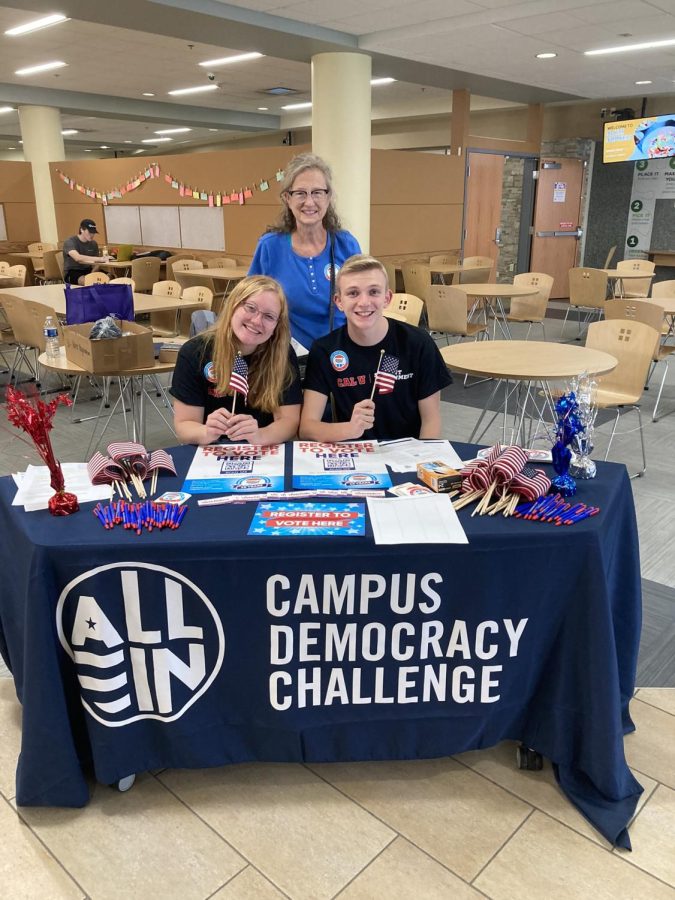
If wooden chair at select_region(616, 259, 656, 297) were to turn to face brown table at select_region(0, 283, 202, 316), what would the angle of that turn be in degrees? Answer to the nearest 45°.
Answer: approximately 45° to its right

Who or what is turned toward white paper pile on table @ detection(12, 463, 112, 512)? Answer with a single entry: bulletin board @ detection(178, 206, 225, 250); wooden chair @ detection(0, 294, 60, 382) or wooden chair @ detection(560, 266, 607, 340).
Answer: the bulletin board

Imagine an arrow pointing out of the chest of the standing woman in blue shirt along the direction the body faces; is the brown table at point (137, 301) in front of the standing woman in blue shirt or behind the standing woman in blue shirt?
behind

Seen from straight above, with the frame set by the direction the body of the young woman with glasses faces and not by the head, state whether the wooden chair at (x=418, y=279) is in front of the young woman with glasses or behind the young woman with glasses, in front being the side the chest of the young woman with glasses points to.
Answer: behind

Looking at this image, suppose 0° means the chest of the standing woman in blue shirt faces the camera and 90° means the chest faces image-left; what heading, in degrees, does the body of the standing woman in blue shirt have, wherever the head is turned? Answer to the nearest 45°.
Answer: approximately 0°

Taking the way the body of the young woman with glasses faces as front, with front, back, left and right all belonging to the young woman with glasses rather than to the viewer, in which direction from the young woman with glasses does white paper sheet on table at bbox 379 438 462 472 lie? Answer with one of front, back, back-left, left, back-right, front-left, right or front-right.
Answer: front-left

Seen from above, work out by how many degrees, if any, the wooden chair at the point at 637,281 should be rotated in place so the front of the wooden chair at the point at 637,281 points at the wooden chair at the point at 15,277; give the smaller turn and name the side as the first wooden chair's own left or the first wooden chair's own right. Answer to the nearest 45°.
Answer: approximately 45° to the first wooden chair's own right

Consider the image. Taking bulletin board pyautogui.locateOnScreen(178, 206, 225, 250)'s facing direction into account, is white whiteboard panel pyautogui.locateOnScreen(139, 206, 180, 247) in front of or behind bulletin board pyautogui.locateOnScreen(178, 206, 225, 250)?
behind

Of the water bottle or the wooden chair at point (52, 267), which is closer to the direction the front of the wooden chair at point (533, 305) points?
the water bottle
